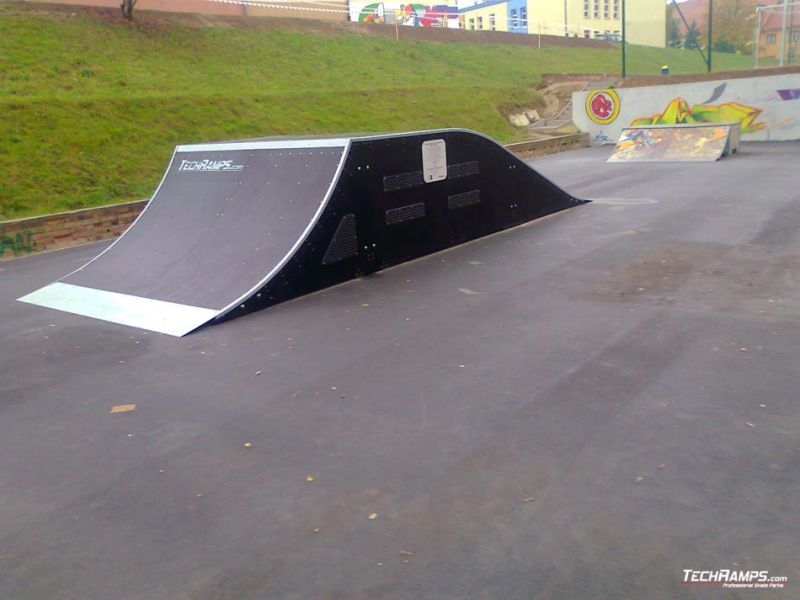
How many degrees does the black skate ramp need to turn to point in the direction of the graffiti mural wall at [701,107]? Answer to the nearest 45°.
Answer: approximately 180°

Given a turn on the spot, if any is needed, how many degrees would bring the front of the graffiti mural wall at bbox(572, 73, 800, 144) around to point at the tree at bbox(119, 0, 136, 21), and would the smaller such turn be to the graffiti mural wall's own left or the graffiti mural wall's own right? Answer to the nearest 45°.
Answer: approximately 45° to the graffiti mural wall's own right

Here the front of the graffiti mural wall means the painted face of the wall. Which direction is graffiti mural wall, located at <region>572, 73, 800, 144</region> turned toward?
toward the camera

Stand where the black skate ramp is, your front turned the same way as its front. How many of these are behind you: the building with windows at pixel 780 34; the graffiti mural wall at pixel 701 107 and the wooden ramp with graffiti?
3

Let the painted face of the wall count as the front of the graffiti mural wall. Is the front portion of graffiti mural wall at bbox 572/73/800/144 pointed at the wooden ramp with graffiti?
yes

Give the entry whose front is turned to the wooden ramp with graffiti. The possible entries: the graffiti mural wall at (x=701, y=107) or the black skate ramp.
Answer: the graffiti mural wall

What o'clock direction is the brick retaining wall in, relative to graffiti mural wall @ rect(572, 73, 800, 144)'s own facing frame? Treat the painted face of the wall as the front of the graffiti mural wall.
The brick retaining wall is roughly at 1 o'clock from the graffiti mural wall.

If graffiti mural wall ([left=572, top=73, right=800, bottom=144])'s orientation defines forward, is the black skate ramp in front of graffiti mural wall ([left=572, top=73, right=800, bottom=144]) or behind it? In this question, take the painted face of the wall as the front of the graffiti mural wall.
in front

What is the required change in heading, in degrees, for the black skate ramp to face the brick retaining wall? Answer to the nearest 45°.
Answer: approximately 90° to its right

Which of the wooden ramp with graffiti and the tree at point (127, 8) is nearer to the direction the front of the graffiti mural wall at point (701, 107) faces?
the wooden ramp with graffiti

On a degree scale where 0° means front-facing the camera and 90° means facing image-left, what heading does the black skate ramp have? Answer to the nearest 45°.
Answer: approximately 45°

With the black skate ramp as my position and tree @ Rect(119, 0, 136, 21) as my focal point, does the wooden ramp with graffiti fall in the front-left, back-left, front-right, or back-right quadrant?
front-right

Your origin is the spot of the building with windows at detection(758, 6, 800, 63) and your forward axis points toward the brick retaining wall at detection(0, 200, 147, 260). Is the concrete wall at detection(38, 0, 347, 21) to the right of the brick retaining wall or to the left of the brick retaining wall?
right

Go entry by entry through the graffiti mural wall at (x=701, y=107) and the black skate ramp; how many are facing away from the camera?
0

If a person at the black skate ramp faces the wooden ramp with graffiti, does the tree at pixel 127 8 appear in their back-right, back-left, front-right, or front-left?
front-left

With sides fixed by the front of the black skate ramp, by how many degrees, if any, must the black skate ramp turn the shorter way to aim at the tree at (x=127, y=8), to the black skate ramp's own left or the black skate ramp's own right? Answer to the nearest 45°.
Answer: approximately 135° to the black skate ramp's own right

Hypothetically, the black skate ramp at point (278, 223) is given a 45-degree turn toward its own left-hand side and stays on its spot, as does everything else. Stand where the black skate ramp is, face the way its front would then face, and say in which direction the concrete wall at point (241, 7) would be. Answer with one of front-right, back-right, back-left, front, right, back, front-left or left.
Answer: back
